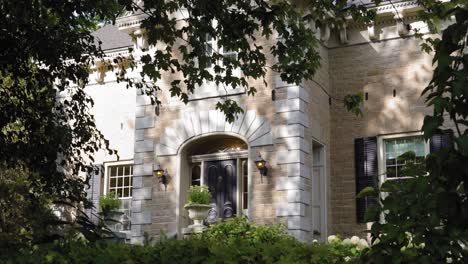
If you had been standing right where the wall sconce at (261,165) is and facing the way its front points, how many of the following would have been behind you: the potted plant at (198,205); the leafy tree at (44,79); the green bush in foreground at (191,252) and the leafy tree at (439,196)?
0

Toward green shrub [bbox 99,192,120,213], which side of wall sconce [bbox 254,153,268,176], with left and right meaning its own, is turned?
right

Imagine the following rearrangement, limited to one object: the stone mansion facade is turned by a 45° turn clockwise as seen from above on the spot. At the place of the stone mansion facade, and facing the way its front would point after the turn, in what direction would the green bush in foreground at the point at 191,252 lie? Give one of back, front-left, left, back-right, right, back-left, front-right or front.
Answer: left

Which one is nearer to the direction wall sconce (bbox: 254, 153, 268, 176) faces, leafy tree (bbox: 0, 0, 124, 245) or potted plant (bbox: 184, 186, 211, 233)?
the leafy tree

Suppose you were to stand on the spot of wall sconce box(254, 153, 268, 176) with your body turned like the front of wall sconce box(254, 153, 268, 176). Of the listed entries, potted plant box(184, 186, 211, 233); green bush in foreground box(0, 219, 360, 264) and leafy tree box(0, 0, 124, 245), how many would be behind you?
0

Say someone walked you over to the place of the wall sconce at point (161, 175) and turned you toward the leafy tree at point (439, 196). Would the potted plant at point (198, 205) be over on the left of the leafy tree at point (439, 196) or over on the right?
left

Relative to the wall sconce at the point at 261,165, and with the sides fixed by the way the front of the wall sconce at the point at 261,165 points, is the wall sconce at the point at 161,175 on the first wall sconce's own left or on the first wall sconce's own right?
on the first wall sconce's own right

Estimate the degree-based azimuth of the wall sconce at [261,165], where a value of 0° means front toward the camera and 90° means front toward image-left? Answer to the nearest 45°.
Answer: approximately 45°

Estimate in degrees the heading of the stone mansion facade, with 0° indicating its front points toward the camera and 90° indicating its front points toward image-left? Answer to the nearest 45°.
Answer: approximately 45°

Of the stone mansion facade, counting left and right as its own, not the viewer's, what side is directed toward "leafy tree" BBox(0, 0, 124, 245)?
front

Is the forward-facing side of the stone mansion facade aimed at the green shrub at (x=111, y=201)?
no

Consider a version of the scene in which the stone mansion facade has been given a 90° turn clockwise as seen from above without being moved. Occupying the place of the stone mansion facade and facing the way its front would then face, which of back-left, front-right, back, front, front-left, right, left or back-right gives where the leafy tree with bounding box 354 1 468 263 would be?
back-left

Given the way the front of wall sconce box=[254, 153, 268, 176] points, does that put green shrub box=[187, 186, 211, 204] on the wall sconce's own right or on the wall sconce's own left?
on the wall sconce's own right

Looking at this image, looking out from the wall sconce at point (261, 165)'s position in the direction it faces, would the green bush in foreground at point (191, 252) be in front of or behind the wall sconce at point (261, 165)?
in front
